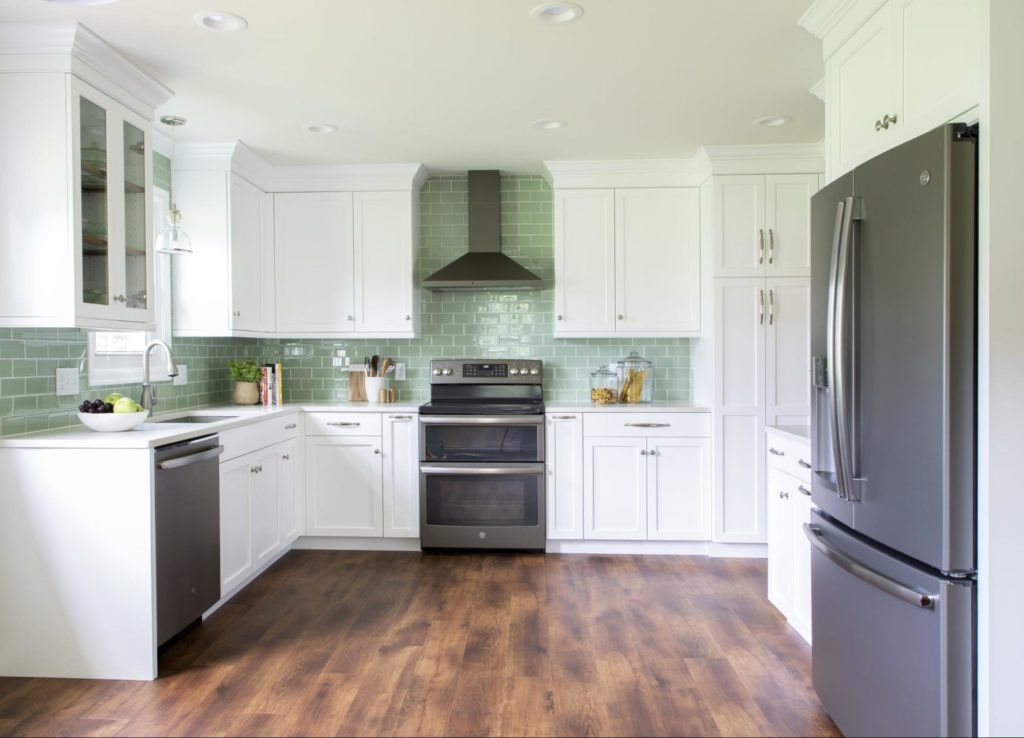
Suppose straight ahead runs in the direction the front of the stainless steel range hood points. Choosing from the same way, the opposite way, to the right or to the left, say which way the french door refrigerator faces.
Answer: to the right

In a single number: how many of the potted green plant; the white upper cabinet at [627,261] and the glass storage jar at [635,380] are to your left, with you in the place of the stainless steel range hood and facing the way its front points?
2

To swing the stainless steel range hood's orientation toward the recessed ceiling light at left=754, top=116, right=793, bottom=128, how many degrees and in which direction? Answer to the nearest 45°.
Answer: approximately 45° to its left

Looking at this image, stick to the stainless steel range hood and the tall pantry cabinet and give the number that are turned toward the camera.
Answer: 2

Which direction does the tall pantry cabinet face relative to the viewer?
toward the camera

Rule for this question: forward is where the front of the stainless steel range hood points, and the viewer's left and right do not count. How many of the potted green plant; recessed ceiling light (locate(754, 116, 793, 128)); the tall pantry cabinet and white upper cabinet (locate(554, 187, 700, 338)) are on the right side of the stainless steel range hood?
1

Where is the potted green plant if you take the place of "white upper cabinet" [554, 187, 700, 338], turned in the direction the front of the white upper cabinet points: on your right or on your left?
on your right

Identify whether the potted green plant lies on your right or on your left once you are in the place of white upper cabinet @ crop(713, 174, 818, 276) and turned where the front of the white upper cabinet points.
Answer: on your right

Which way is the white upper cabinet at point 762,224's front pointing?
toward the camera

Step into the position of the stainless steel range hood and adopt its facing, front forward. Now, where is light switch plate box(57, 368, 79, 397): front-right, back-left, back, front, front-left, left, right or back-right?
front-right
